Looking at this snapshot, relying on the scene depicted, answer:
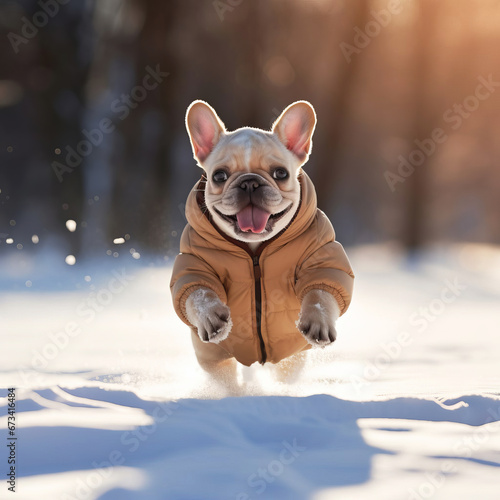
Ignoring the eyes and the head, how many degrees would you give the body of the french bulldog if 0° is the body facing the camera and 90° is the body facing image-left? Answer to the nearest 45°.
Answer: approximately 0°
